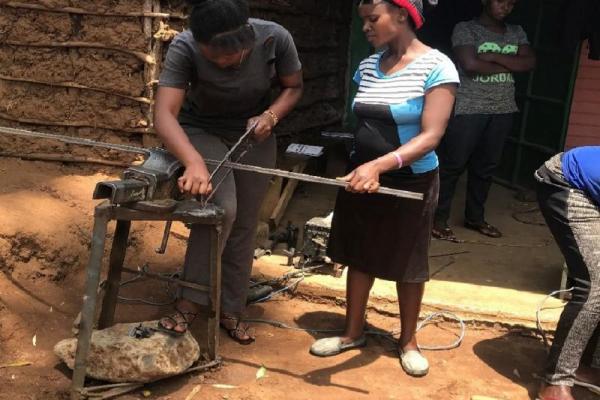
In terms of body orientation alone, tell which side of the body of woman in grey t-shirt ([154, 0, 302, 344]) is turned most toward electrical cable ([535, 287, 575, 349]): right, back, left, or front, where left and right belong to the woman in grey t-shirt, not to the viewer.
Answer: left

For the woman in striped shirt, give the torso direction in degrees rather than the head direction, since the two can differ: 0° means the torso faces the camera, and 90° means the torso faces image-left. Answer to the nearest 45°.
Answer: approximately 45°

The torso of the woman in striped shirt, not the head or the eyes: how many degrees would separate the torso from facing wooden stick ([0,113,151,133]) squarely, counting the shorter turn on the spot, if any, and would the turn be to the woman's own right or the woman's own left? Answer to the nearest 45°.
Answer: approximately 90° to the woman's own right

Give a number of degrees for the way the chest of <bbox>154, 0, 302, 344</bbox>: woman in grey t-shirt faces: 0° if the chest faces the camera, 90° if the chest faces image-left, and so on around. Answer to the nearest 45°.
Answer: approximately 0°
